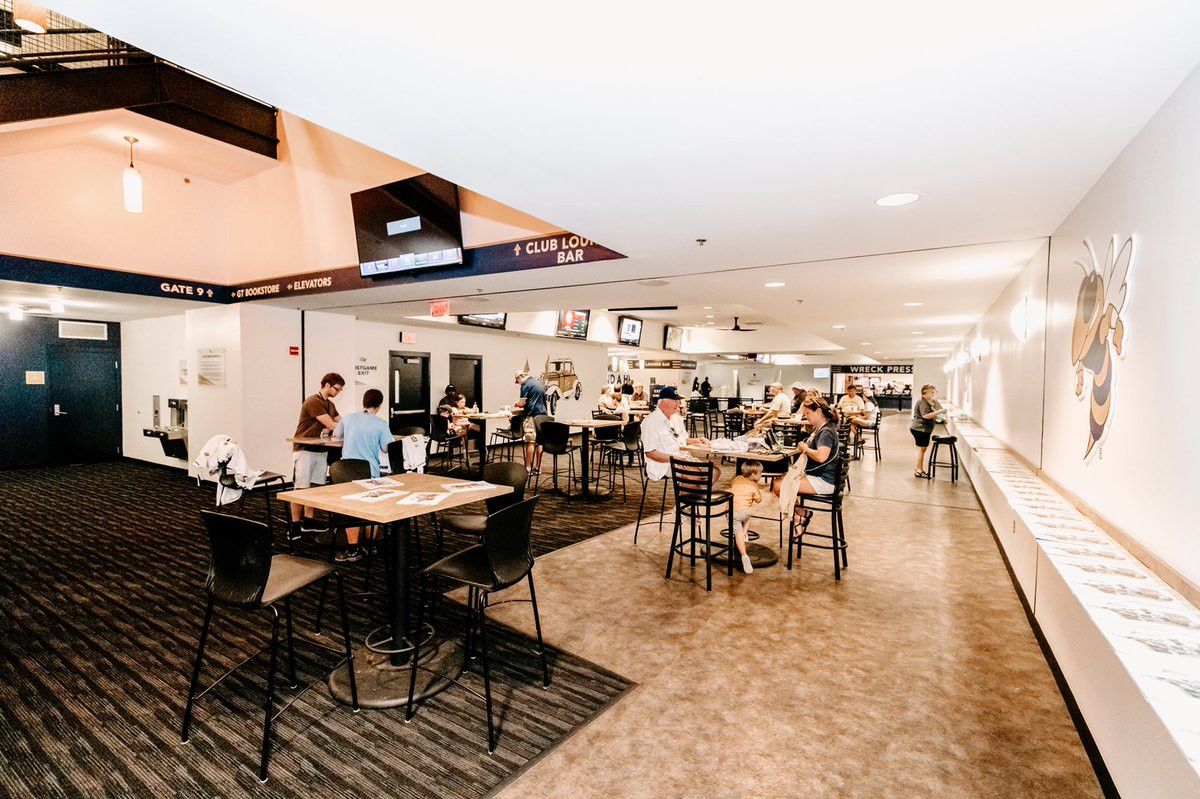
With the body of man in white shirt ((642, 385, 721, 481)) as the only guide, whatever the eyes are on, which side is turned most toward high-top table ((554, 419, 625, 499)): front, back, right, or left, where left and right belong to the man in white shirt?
back

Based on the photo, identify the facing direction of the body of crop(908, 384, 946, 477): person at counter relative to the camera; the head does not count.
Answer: to the viewer's right

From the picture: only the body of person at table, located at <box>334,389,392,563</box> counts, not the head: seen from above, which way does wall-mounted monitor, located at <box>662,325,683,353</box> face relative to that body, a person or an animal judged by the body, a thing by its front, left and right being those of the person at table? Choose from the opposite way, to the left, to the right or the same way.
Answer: the opposite way

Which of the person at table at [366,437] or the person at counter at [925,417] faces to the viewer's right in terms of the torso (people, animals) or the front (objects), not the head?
the person at counter at [925,417]

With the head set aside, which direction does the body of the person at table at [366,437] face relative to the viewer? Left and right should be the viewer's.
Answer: facing away from the viewer

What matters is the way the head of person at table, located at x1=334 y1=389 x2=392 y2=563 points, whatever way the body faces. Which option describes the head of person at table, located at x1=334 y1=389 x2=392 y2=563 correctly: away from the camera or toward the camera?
away from the camera

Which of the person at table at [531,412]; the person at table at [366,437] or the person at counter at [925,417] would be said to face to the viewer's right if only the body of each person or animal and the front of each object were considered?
the person at counter at [925,417]

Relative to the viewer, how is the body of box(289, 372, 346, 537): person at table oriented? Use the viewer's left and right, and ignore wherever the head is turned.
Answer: facing to the right of the viewer

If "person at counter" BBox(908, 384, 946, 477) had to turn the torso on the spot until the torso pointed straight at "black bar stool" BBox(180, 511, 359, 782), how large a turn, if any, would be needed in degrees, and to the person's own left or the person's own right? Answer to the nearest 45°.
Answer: approximately 90° to the person's own right

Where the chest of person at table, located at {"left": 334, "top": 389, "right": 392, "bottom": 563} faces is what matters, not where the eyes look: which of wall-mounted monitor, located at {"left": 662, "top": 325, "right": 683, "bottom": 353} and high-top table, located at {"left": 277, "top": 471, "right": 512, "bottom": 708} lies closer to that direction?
the wall-mounted monitor
